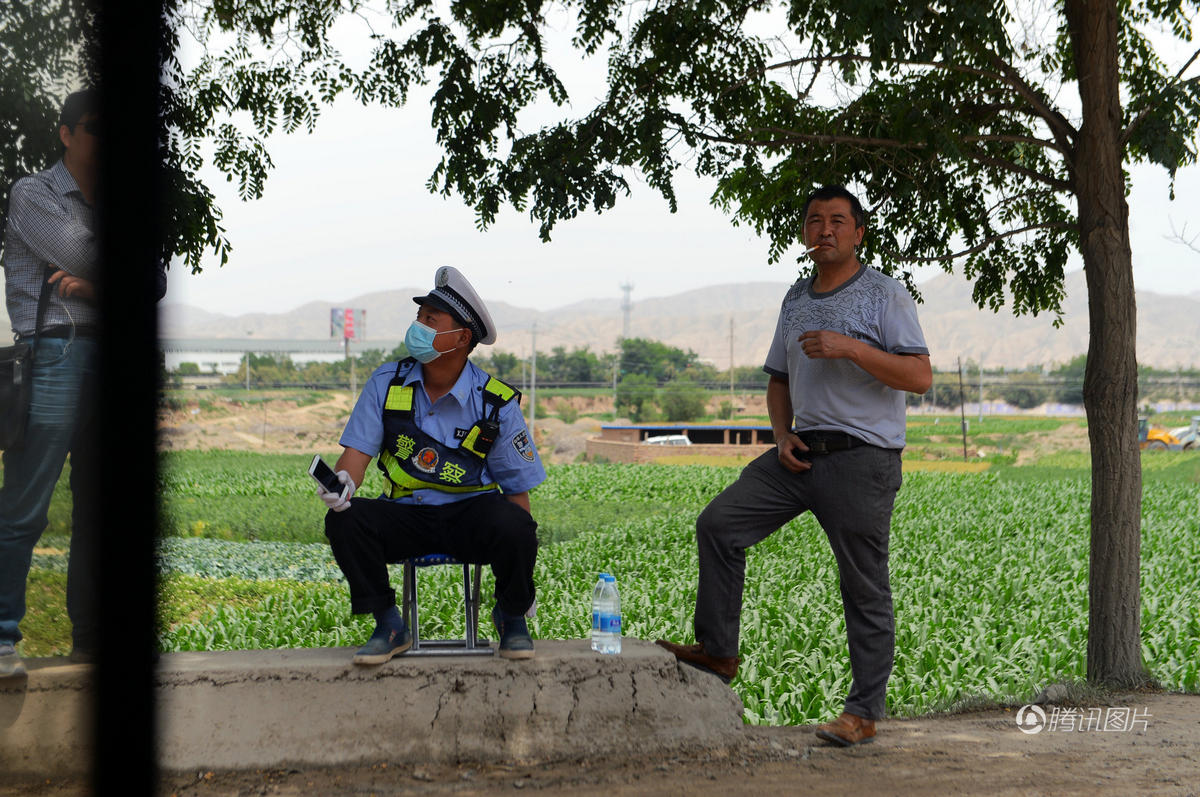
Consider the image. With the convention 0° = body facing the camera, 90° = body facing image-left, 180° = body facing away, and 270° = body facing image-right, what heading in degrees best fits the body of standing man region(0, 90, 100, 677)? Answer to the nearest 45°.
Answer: approximately 315°

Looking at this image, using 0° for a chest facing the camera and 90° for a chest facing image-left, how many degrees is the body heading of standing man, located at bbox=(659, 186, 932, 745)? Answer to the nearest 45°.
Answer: approximately 45°

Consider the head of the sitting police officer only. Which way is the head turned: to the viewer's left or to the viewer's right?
to the viewer's left

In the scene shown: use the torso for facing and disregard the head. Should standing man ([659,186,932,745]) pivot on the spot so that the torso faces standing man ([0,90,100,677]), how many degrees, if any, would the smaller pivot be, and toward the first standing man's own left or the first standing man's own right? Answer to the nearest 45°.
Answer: approximately 45° to the first standing man's own right

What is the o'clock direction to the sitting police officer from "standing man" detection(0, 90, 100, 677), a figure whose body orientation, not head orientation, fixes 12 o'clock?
The sitting police officer is roughly at 11 o'clock from the standing man.
